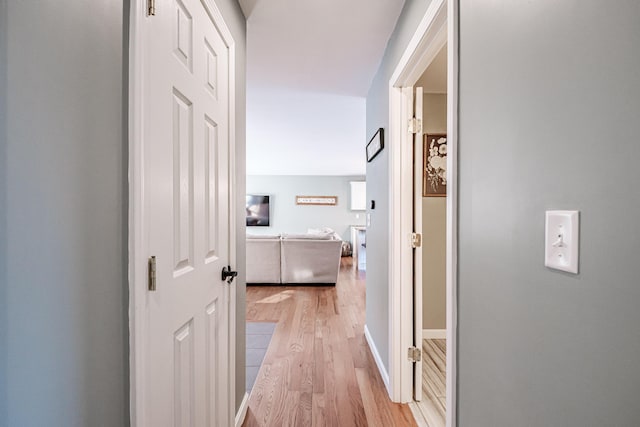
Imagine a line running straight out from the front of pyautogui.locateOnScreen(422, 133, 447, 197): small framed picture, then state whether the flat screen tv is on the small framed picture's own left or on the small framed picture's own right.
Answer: on the small framed picture's own right

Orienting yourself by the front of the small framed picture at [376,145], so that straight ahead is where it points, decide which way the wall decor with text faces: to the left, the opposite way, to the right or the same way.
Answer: to the left

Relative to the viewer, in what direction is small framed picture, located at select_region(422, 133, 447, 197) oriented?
toward the camera

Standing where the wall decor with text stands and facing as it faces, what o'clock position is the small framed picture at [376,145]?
The small framed picture is roughly at 12 o'clock from the wall decor with text.

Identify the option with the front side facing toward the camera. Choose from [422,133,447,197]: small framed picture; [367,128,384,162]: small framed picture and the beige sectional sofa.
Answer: [422,133,447,197]: small framed picture

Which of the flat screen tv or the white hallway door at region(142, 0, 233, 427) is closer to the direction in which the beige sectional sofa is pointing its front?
the flat screen tv

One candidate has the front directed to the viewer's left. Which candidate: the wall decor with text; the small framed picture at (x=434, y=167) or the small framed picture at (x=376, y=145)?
the small framed picture at (x=376, y=145)

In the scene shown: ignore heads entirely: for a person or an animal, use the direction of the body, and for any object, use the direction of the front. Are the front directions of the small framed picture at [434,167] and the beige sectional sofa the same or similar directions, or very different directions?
very different directions

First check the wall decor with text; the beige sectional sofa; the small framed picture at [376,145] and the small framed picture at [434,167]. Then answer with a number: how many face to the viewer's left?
1

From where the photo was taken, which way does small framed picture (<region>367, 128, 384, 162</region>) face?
to the viewer's left

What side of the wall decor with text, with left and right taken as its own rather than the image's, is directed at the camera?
front

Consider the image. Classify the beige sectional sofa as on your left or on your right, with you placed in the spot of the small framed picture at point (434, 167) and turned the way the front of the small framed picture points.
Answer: on your right

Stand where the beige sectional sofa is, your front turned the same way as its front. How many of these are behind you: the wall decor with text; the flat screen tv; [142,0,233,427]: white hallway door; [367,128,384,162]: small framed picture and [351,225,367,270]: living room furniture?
2

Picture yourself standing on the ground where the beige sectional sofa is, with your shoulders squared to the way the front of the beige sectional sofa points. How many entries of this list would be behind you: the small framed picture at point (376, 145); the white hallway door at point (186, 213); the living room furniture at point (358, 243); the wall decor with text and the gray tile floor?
3

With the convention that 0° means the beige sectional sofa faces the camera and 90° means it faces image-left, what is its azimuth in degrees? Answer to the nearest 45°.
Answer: approximately 180°

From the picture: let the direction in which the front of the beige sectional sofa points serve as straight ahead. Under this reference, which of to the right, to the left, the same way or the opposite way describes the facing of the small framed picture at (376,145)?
to the left

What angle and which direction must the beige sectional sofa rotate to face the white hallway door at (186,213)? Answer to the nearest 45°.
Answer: approximately 180°

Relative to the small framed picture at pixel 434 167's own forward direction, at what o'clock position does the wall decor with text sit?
The wall decor with text is roughly at 5 o'clock from the small framed picture.

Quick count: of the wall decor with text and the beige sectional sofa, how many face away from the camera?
1

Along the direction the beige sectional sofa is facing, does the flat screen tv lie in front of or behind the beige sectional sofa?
in front
